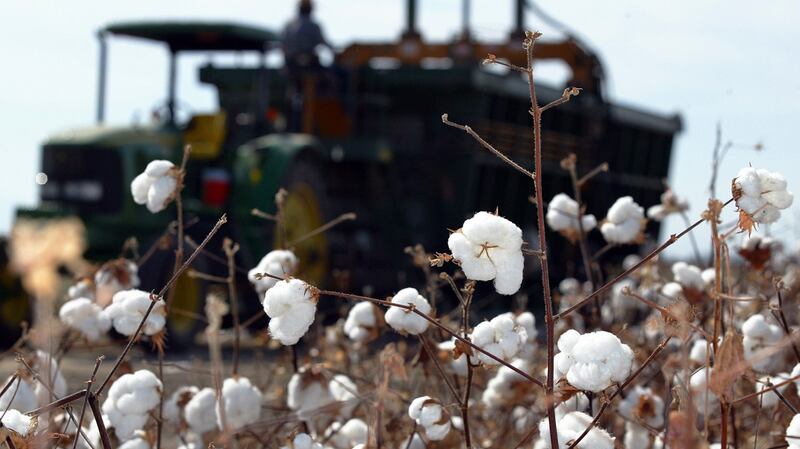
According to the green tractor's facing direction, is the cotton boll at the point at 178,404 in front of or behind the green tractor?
in front

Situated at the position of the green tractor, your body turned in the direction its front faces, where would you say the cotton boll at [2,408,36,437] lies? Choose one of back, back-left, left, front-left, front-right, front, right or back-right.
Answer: front-left

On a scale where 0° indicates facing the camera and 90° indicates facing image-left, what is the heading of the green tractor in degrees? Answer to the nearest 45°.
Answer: approximately 45°

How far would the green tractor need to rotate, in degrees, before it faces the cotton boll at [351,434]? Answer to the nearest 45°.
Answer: approximately 45° to its left

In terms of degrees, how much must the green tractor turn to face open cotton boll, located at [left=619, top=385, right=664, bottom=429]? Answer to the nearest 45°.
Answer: approximately 45° to its left

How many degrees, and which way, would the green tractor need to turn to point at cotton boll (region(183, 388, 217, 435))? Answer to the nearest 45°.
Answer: approximately 45° to its left

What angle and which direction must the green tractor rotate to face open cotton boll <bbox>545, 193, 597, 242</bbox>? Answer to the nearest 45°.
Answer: approximately 45° to its left

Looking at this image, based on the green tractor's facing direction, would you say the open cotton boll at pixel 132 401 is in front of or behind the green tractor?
in front

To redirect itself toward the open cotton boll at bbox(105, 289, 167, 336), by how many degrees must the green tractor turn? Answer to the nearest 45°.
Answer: approximately 45° to its left

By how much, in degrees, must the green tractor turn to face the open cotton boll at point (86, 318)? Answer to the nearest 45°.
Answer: approximately 45° to its left

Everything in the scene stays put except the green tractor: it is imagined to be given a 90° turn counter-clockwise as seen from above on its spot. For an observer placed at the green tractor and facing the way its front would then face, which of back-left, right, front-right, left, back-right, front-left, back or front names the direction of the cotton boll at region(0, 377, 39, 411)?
front-right
